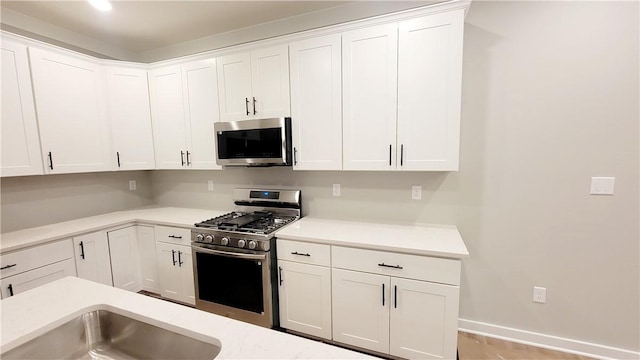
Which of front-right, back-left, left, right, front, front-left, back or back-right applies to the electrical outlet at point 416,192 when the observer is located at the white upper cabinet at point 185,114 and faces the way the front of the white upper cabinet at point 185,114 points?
left

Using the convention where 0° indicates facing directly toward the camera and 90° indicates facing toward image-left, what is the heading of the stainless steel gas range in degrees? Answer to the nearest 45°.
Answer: approximately 45°

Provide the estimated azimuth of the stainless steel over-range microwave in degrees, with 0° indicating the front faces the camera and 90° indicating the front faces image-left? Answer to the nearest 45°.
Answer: approximately 45°

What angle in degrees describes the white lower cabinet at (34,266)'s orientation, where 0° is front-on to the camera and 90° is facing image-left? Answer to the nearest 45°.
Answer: approximately 315°

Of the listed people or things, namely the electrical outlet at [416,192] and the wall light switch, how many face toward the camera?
2

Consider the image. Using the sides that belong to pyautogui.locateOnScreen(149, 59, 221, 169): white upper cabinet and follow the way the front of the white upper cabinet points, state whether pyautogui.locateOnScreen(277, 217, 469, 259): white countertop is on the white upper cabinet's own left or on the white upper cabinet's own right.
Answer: on the white upper cabinet's own left
